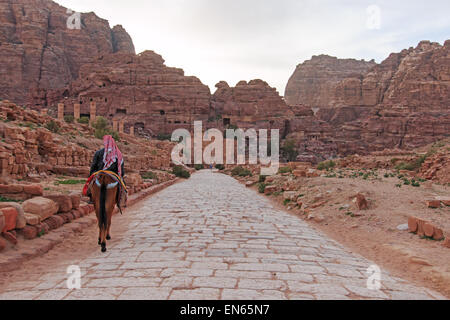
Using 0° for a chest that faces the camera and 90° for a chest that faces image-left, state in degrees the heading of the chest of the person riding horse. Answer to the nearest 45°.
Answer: approximately 180°

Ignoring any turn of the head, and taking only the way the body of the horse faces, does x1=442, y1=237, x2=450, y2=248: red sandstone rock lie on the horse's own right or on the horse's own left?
on the horse's own right

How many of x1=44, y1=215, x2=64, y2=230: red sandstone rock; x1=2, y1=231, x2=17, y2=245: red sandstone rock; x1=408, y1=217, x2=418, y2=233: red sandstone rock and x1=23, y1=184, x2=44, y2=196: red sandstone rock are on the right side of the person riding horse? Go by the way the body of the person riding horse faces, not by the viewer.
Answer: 1

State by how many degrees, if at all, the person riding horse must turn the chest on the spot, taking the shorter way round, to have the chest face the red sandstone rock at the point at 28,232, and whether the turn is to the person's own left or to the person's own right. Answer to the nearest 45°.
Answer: approximately 90° to the person's own left

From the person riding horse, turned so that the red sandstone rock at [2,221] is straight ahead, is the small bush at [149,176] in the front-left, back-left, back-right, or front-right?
back-right

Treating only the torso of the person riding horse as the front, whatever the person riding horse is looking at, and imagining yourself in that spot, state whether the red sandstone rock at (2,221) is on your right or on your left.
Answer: on your left

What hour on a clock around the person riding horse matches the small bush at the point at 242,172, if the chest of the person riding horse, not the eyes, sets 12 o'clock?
The small bush is roughly at 1 o'clock from the person riding horse.

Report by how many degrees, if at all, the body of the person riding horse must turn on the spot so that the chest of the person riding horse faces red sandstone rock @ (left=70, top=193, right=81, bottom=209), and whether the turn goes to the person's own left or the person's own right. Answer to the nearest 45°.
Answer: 0° — they already face it

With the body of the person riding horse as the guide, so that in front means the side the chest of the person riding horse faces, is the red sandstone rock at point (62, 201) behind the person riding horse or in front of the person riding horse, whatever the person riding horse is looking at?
in front

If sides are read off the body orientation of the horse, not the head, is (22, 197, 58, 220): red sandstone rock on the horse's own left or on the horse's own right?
on the horse's own left

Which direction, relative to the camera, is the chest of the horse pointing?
away from the camera

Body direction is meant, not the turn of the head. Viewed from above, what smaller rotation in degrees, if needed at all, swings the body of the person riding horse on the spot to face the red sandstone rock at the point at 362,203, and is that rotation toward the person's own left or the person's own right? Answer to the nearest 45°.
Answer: approximately 90° to the person's own right

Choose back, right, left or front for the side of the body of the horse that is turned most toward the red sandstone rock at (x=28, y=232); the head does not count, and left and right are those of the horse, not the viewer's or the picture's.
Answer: left
